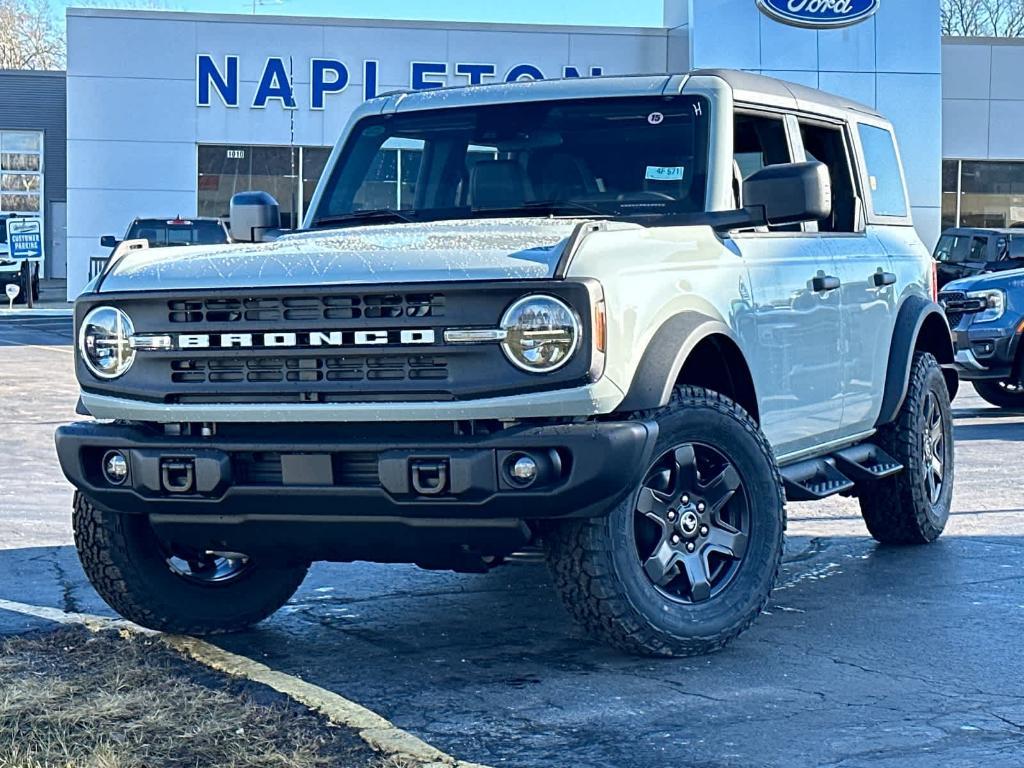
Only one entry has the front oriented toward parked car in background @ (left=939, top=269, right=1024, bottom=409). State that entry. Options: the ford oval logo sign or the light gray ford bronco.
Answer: the ford oval logo sign

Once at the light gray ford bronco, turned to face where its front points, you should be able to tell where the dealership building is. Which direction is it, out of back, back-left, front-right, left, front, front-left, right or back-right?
back-right

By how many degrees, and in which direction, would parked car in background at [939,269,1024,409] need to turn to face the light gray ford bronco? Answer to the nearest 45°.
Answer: approximately 45° to its left

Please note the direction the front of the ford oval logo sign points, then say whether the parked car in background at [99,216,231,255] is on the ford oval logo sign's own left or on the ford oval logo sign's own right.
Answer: on the ford oval logo sign's own right

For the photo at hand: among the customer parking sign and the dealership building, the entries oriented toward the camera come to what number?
2

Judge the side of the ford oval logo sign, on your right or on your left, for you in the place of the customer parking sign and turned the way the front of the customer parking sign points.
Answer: on your left

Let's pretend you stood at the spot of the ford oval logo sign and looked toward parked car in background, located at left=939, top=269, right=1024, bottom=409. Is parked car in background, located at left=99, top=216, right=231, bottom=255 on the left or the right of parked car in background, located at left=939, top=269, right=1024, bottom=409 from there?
right

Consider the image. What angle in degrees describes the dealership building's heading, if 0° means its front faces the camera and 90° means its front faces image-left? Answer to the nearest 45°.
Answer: approximately 0°

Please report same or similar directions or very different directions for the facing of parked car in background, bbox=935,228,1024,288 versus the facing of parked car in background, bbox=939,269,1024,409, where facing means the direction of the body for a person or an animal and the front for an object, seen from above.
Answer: same or similar directions

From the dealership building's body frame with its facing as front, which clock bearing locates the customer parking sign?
The customer parking sign is roughly at 3 o'clock from the dealership building.

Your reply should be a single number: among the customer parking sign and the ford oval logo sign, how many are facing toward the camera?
2

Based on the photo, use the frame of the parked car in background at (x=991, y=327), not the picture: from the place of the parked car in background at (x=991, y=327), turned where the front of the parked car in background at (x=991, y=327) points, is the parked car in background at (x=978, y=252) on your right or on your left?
on your right

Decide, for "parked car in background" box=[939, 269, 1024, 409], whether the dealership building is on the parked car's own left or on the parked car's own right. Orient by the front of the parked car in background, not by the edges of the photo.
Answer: on the parked car's own right

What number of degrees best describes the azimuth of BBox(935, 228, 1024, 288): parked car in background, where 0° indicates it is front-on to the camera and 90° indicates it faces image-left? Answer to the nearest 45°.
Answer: approximately 45°

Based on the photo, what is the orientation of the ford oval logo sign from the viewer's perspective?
toward the camera
